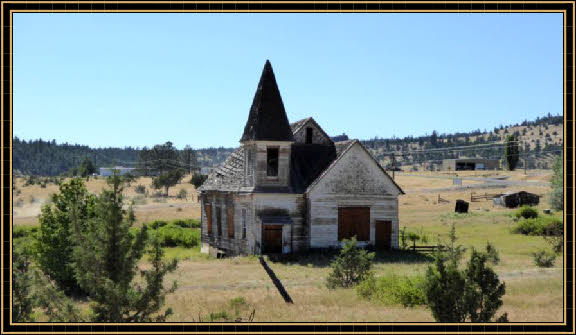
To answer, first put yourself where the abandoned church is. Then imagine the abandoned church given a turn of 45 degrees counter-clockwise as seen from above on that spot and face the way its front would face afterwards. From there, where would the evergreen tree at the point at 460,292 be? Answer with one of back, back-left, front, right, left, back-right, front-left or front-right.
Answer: front-right

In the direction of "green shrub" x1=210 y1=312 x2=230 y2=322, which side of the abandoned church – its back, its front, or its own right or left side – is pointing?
front

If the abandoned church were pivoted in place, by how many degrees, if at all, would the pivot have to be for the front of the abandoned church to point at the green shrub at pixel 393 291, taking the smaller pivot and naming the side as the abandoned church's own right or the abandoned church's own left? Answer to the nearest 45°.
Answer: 0° — it already faces it

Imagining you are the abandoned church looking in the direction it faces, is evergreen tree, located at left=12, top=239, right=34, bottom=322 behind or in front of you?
in front

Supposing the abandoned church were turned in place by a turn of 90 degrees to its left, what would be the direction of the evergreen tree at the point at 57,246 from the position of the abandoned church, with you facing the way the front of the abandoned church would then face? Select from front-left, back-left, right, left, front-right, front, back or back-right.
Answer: back-right

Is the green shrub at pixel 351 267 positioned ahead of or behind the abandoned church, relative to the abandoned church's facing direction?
ahead

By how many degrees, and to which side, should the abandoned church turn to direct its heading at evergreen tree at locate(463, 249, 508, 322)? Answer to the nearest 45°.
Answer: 0° — it already faces it

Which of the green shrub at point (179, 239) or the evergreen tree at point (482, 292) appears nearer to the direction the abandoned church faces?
the evergreen tree

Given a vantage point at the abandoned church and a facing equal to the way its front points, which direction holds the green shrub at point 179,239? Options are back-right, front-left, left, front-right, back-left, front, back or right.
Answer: back-right

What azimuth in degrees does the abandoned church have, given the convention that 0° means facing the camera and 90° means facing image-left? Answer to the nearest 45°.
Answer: approximately 0°

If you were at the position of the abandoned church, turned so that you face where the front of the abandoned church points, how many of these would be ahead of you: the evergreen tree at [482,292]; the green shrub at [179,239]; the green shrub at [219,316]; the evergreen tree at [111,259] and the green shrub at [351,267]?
4

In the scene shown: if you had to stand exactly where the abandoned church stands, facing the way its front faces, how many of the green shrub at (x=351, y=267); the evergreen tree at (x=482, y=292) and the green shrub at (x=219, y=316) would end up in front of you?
3

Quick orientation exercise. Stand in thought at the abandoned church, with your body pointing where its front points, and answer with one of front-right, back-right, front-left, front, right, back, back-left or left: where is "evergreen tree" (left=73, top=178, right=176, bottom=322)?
front

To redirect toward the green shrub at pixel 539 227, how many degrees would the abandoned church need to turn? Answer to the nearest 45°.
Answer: approximately 135° to its left
